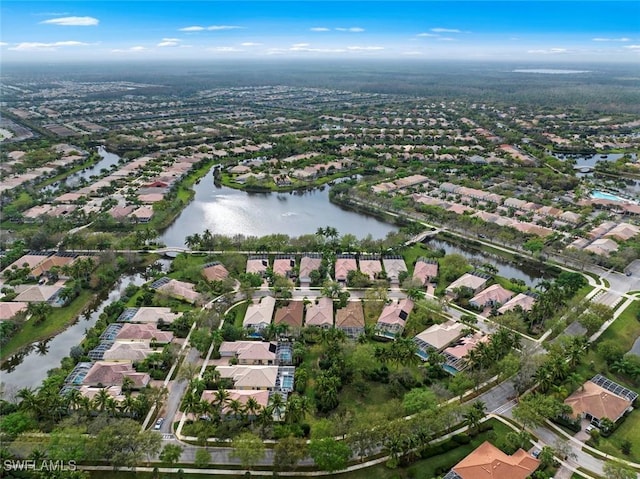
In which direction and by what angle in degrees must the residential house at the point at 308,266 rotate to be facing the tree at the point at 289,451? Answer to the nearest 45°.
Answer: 0° — it already faces it

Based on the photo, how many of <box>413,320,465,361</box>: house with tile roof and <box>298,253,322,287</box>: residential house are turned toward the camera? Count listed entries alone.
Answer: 1

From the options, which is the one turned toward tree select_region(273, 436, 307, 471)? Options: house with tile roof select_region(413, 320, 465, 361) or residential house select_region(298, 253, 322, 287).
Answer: the residential house

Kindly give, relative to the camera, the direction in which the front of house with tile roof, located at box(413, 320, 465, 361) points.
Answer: facing away from the viewer and to the right of the viewer

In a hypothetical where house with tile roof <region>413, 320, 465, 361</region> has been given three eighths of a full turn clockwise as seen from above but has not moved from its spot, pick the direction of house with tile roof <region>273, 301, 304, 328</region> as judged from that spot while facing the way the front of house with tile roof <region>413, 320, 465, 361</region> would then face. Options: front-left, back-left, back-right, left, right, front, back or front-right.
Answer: right

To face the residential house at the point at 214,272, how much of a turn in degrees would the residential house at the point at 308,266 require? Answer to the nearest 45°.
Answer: approximately 90° to its right

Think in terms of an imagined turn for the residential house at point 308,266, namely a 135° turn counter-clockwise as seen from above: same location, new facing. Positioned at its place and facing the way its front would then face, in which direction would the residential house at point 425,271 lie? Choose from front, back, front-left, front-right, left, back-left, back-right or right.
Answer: front-right

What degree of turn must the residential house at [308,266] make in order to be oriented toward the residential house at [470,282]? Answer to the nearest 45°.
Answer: approximately 90° to its left

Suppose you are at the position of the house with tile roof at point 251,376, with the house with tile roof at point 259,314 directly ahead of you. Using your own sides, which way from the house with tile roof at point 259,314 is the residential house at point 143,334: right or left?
left

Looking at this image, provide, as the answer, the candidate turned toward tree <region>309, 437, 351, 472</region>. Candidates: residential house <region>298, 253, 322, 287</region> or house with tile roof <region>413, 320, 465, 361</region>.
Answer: the residential house

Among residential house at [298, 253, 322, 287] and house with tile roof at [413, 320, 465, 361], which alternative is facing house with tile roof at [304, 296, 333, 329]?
the residential house

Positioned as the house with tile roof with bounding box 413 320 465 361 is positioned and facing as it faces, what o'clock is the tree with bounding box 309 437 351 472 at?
The tree is roughly at 5 o'clock from the house with tile roof.

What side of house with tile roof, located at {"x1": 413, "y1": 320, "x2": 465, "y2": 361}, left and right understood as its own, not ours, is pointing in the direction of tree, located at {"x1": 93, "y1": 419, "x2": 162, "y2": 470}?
back

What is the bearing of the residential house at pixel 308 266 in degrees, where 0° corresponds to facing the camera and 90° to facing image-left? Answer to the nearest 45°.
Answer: approximately 0°
